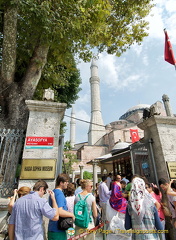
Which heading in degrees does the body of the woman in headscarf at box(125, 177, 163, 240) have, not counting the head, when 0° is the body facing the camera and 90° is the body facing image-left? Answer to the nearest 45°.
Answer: approximately 180°

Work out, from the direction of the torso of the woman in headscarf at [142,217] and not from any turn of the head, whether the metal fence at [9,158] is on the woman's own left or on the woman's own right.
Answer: on the woman's own left

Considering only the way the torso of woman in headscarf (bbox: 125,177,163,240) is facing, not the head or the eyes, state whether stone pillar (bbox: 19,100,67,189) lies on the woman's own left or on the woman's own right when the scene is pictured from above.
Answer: on the woman's own left

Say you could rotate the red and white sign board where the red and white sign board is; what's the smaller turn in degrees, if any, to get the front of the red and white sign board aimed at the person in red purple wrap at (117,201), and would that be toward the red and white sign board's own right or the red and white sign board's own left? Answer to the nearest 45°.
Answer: approximately 90° to the red and white sign board's own left

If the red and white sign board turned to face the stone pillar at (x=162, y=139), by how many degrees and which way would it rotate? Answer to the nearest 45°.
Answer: approximately 90° to its left

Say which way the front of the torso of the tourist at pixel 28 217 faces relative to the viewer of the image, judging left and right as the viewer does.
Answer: facing away from the viewer and to the right of the viewer

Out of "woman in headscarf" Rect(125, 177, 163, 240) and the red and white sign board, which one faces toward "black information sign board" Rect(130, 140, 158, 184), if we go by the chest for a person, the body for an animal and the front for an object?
the woman in headscarf

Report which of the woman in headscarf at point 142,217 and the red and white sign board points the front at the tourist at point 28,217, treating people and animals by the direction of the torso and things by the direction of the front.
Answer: the red and white sign board
